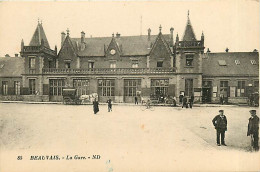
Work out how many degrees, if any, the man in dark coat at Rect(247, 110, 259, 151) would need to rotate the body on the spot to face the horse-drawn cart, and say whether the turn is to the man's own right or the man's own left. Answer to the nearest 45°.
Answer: approximately 90° to the man's own right

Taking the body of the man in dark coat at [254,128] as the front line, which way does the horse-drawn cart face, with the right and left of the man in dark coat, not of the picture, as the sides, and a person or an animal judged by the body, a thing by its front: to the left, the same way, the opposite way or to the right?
the opposite way

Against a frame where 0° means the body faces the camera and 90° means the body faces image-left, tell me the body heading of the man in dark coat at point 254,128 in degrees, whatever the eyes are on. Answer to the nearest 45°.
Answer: approximately 45°

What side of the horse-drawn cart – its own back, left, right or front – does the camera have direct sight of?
right

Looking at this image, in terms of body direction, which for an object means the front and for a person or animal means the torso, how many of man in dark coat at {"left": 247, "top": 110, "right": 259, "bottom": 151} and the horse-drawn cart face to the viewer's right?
1
